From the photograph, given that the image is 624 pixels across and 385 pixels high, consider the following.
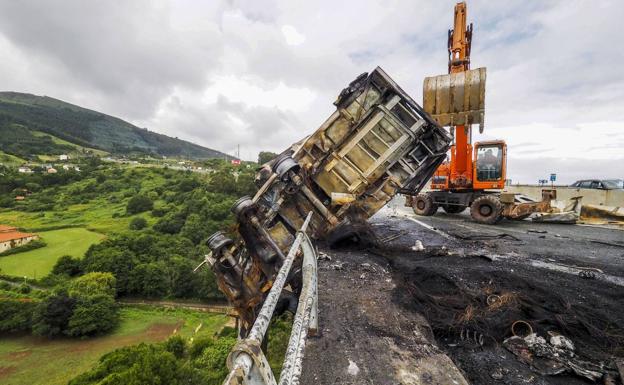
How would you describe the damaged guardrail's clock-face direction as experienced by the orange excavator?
The damaged guardrail is roughly at 12 o'clock from the orange excavator.

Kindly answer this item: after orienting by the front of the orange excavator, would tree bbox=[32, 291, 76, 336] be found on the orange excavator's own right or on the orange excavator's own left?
on the orange excavator's own right

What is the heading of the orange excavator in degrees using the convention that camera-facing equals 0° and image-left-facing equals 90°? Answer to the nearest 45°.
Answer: approximately 0°

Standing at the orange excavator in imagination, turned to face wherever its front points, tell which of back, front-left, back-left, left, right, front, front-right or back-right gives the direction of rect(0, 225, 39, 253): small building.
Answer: right

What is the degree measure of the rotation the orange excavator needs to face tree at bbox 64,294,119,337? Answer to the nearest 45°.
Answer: approximately 90° to its right

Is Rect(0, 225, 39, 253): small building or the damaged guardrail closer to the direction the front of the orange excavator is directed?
the damaged guardrail

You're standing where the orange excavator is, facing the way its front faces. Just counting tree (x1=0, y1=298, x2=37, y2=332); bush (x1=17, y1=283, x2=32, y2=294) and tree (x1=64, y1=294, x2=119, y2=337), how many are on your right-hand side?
3

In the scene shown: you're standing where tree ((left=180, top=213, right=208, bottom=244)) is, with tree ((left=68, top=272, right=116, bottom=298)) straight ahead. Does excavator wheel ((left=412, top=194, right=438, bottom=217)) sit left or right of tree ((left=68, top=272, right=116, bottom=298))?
left

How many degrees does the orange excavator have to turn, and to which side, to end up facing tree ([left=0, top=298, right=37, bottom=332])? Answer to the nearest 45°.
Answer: approximately 90° to its right

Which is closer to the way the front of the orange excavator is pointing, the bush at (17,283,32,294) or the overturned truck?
the overturned truck

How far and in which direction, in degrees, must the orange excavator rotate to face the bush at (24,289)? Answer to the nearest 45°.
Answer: approximately 90° to its right

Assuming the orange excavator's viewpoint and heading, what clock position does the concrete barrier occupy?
The concrete barrier is roughly at 7 o'clock from the orange excavator.
